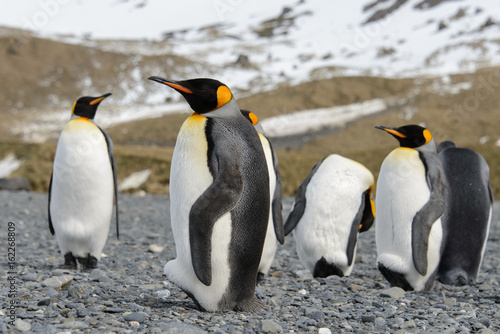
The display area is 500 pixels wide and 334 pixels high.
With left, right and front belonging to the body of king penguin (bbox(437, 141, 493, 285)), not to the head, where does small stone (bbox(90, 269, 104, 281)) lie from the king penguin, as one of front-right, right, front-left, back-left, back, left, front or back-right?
back-left

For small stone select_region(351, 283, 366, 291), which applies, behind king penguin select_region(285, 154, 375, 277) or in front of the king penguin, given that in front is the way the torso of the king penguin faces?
in front

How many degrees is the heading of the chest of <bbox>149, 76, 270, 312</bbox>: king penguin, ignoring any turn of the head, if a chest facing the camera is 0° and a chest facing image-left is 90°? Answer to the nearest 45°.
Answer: approximately 90°

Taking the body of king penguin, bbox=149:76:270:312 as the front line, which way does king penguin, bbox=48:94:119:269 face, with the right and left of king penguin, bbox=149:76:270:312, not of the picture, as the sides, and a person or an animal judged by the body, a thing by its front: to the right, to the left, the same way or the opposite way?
to the left

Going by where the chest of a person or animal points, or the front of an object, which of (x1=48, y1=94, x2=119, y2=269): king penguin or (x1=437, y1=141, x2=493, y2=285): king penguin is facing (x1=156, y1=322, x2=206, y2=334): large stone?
(x1=48, y1=94, x2=119, y2=269): king penguin

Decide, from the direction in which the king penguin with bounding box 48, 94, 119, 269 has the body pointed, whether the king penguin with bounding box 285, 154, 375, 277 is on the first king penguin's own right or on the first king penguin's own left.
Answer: on the first king penguin's own left

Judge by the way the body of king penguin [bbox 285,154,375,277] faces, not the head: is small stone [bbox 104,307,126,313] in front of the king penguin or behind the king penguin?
in front

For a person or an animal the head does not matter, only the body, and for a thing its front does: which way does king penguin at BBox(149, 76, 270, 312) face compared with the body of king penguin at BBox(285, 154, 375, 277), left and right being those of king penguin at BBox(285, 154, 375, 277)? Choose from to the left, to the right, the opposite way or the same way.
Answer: to the right

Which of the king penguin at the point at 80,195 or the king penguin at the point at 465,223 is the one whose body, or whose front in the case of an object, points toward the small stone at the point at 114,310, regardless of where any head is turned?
the king penguin at the point at 80,195

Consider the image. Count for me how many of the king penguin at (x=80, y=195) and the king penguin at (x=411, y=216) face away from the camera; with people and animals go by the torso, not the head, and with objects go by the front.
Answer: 0

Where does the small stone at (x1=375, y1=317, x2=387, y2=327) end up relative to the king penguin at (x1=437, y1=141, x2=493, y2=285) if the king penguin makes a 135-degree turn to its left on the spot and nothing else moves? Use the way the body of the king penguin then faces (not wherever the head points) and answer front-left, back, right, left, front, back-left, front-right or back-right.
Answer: front-left
